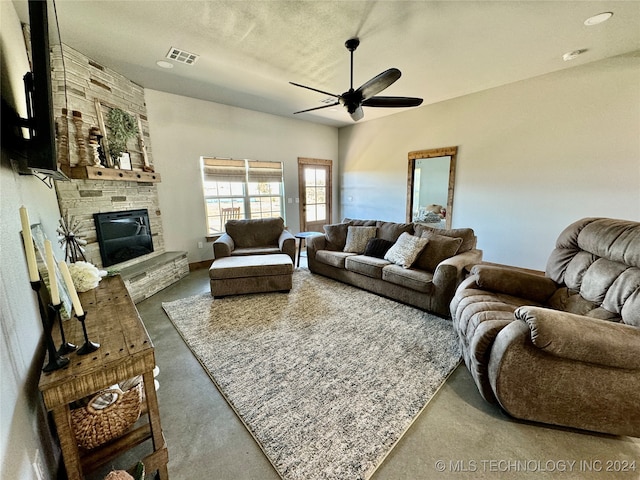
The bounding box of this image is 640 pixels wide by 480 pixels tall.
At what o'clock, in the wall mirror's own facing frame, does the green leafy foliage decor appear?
The green leafy foliage decor is roughly at 12 o'clock from the wall mirror.

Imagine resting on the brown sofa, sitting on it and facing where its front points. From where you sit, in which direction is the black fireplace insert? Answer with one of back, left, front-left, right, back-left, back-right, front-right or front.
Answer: front-right

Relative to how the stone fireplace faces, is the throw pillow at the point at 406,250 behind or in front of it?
in front

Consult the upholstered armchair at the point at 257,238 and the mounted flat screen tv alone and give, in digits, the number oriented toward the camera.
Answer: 1

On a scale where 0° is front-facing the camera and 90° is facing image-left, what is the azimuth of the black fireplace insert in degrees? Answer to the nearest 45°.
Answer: approximately 315°

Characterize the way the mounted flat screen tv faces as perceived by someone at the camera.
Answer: facing to the right of the viewer

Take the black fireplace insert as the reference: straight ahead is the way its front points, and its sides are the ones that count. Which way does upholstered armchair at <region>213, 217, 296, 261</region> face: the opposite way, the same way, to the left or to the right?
to the right

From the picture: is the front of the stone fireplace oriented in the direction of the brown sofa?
yes

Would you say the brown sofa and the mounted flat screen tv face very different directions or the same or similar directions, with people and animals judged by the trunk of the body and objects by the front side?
very different directions

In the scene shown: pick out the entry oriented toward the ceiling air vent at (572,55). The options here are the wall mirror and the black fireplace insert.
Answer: the black fireplace insert

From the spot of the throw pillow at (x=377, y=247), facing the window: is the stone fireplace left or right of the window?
left

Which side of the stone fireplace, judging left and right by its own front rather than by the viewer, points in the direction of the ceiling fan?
front
